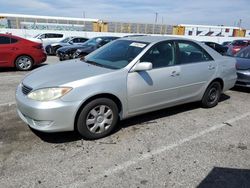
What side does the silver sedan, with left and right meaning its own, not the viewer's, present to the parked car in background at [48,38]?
right

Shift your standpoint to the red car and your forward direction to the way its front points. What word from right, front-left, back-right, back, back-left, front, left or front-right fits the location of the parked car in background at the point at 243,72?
back-left

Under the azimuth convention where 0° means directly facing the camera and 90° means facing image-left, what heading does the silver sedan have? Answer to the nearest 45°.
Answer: approximately 45°

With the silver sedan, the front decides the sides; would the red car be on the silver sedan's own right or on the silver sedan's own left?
on the silver sedan's own right

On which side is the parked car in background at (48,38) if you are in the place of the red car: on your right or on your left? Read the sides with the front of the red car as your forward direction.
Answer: on your right

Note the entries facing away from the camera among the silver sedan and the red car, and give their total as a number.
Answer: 0

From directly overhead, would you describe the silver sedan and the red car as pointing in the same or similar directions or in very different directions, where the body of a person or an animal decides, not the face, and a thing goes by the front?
same or similar directions

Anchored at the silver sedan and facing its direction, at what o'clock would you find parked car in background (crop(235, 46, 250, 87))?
The parked car in background is roughly at 6 o'clock from the silver sedan.

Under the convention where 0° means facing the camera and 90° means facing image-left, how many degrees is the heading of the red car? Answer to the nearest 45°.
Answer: approximately 90°
